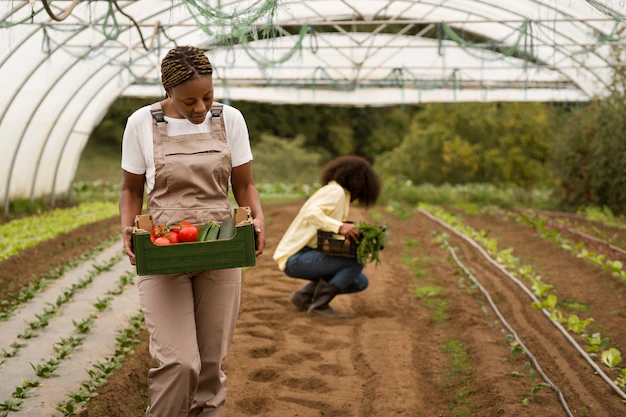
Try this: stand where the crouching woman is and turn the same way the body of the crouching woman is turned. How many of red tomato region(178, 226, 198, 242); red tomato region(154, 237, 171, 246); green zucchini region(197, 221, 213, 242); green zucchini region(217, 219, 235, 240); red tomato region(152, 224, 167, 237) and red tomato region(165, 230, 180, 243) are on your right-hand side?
6

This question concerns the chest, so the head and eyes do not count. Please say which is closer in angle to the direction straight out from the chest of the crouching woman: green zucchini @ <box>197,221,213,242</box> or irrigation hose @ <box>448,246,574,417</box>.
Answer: the irrigation hose

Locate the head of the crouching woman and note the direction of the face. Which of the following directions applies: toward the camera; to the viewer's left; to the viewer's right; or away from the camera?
to the viewer's right

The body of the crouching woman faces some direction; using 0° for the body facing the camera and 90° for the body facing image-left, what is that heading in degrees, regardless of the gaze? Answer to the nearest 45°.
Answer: approximately 270°

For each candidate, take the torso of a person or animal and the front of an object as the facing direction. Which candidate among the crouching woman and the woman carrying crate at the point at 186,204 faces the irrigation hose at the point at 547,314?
the crouching woman

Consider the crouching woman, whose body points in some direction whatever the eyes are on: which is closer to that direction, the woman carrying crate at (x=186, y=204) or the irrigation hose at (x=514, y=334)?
the irrigation hose

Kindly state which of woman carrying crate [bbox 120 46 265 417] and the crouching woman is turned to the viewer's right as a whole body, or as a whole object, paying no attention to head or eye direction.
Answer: the crouching woman

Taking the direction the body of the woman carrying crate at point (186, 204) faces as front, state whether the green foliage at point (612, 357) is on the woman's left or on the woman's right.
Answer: on the woman's left

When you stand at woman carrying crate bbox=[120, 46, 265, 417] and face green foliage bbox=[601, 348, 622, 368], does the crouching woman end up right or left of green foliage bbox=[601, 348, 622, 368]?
left

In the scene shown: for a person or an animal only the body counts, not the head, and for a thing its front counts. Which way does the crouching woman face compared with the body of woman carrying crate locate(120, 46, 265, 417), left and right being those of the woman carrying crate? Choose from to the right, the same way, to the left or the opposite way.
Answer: to the left

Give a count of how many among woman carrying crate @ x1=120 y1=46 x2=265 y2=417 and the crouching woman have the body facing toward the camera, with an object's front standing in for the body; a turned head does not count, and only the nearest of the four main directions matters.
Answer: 1

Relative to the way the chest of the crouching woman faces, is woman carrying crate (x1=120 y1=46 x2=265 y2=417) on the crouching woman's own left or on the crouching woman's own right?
on the crouching woman's own right

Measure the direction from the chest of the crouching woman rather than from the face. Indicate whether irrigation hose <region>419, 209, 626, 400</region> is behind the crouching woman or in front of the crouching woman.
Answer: in front

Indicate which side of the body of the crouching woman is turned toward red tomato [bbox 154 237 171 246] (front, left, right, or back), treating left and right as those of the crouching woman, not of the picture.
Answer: right

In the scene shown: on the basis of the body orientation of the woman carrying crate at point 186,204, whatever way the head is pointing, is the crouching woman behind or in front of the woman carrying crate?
behind

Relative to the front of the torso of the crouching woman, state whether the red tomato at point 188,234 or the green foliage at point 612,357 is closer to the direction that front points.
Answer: the green foliage

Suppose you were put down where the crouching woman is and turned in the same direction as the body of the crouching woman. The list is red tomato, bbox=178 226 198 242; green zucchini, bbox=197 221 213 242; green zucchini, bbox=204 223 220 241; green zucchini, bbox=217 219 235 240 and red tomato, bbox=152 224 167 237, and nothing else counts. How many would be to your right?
5
